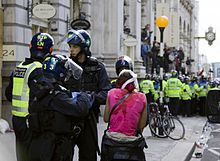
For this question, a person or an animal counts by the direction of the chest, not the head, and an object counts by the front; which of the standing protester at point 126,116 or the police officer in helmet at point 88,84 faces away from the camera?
the standing protester

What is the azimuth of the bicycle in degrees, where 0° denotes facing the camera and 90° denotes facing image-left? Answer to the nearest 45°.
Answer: approximately 315°

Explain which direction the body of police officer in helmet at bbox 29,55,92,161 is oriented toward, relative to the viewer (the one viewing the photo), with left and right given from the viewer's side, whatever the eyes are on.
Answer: facing away from the viewer and to the right of the viewer

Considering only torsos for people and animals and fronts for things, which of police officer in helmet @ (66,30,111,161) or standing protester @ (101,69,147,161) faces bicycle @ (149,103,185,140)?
the standing protester

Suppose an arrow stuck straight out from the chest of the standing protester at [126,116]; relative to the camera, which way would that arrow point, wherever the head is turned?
away from the camera

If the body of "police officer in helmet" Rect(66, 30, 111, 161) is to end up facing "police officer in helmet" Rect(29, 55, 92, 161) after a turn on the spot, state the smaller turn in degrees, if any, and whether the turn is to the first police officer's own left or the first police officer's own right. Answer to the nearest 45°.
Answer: approximately 45° to the first police officer's own left

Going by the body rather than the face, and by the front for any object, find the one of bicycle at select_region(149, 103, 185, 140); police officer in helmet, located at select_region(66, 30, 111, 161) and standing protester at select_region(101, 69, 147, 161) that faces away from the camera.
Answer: the standing protester

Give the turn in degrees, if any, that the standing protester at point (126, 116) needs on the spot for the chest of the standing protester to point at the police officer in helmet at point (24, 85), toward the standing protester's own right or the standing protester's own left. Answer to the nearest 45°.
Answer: approximately 90° to the standing protester's own left
